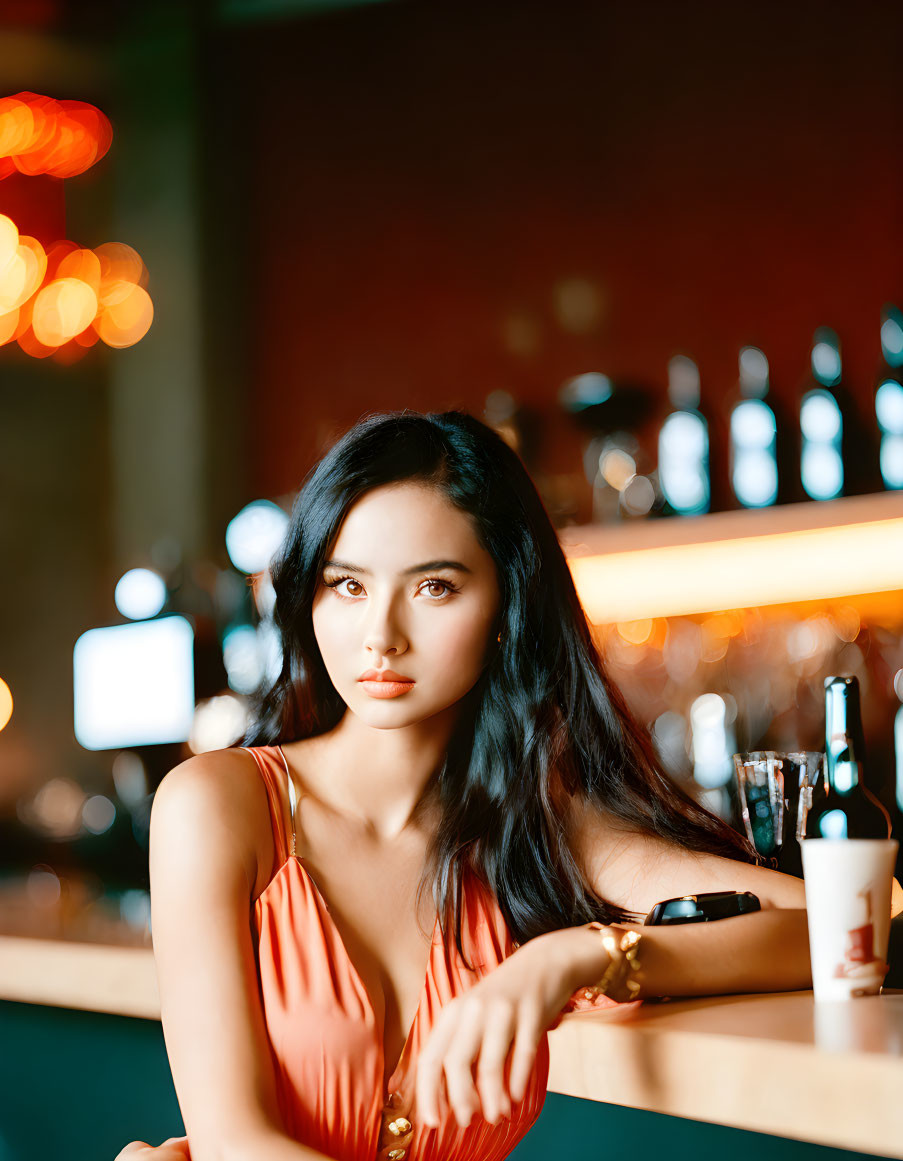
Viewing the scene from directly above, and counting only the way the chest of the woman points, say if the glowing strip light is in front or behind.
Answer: behind

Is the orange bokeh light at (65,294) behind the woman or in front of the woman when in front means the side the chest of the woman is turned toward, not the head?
behind

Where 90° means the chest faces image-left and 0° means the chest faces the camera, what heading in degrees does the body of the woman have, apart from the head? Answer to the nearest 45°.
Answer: approximately 0°

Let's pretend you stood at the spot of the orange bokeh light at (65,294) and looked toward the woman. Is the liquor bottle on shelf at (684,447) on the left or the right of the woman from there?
left

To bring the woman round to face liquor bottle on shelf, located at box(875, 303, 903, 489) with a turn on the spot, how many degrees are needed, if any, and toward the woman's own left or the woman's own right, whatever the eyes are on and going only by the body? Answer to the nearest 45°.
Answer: approximately 135° to the woman's own left

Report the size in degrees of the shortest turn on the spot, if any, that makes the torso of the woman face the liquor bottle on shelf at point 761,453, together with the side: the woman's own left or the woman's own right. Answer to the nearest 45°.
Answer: approximately 135° to the woman's own left

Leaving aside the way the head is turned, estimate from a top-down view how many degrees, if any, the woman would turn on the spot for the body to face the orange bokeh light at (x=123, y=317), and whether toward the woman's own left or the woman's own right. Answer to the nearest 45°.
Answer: approximately 180°

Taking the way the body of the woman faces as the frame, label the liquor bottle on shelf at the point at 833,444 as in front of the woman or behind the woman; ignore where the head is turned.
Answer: behind

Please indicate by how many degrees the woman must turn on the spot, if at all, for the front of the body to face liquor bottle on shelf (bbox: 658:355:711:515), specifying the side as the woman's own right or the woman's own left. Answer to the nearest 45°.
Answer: approximately 180°
